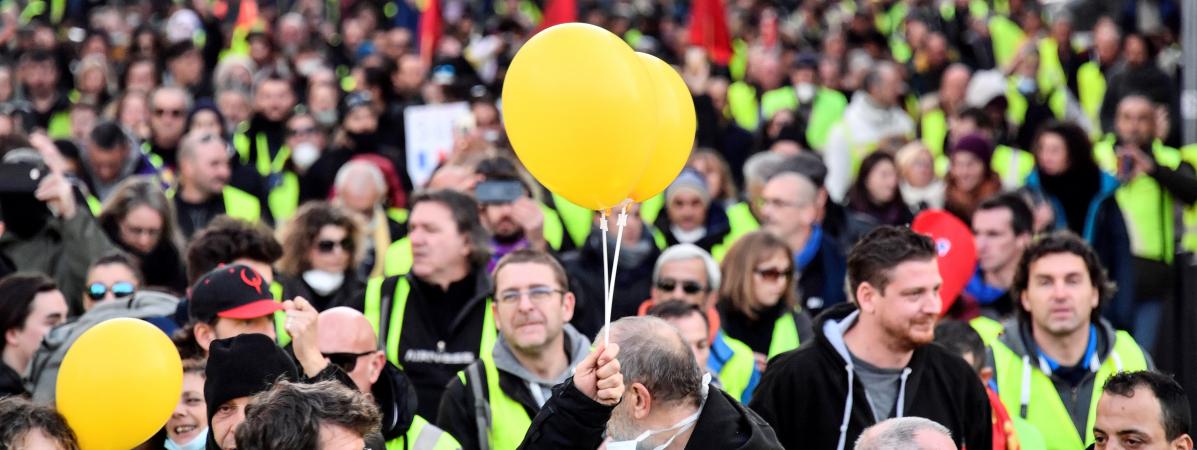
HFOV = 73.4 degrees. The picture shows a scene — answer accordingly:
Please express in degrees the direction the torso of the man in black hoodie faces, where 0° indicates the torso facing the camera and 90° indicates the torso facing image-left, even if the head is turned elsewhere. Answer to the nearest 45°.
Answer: approximately 315°

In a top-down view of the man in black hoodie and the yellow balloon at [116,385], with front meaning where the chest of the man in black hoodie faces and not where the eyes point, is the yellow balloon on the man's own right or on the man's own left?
on the man's own right

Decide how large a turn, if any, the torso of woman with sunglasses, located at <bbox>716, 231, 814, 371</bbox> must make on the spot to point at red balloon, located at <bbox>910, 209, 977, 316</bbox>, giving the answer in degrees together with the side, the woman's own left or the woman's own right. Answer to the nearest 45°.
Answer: approximately 45° to the woman's own left

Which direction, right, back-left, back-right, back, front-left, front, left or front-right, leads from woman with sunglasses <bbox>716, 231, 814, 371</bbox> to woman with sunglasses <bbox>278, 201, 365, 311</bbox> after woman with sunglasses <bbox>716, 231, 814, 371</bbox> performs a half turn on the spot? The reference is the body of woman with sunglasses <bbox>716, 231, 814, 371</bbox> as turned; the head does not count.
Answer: front-left

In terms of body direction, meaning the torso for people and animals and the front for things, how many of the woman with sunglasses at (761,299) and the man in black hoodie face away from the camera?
0

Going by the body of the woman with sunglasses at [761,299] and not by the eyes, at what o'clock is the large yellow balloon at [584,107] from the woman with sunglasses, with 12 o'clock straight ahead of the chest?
The large yellow balloon is roughly at 2 o'clock from the woman with sunglasses.

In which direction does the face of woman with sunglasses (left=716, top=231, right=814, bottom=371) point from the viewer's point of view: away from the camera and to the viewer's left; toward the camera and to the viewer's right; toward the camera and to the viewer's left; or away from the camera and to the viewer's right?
toward the camera and to the viewer's right

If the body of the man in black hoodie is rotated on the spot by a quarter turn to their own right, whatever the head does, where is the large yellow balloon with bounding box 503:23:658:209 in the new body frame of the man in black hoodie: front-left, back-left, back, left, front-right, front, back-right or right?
front
